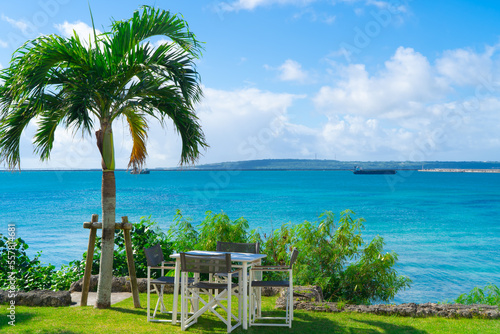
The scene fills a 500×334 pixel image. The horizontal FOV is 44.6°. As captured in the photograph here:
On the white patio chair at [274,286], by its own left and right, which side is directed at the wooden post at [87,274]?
front

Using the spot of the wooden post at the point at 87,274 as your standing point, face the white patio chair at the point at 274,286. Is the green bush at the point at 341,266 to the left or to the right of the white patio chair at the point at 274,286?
left

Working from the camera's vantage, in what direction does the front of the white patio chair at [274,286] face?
facing to the left of the viewer

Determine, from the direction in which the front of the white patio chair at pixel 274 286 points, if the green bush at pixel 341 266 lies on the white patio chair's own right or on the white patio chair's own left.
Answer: on the white patio chair's own right
